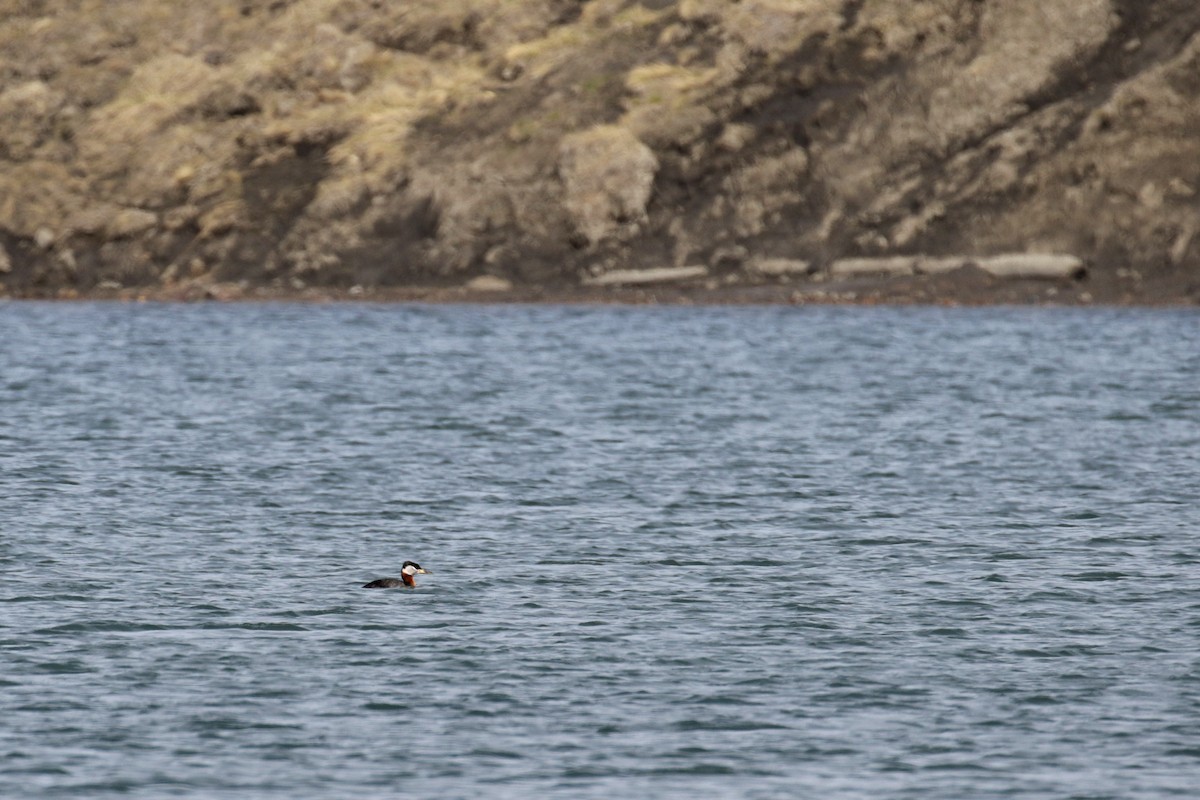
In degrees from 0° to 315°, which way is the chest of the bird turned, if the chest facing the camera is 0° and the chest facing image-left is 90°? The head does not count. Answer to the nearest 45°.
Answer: approximately 270°
